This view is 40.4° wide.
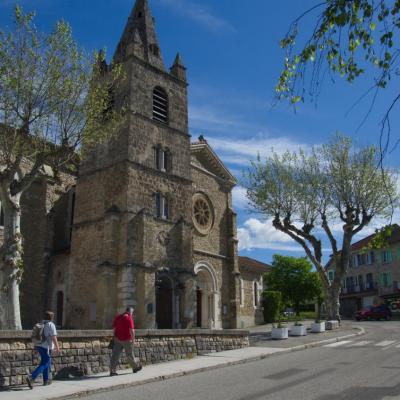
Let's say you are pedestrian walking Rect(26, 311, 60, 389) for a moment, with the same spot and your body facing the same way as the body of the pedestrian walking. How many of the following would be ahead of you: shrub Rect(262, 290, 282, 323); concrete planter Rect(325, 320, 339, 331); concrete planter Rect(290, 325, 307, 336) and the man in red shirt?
4

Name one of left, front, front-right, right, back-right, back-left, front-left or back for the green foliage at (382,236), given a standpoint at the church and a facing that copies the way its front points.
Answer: front-right

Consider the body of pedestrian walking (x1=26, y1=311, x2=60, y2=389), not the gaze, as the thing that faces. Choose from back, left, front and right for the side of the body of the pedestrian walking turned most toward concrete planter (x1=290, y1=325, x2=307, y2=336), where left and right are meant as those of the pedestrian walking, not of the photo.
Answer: front

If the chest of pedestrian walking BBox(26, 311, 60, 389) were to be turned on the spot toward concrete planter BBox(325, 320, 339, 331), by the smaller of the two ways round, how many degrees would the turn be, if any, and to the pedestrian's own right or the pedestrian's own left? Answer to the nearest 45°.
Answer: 0° — they already face it

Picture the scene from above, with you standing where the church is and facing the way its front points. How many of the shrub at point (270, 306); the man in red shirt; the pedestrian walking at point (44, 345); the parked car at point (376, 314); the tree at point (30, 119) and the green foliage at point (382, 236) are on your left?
2

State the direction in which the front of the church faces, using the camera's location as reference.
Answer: facing the viewer and to the right of the viewer

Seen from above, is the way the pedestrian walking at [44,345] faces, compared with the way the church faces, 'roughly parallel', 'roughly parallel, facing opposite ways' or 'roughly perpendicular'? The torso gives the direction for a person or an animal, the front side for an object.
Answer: roughly perpendicular
